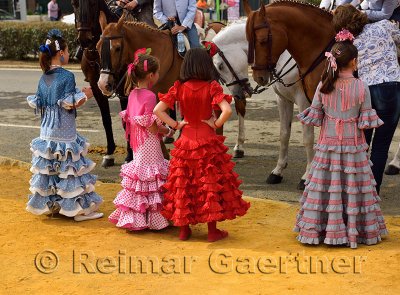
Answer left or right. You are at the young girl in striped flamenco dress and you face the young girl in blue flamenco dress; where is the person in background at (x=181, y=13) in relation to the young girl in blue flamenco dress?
right

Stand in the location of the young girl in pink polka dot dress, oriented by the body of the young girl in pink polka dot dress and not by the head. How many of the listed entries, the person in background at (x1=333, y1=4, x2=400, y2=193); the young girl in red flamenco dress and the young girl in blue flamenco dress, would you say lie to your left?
1

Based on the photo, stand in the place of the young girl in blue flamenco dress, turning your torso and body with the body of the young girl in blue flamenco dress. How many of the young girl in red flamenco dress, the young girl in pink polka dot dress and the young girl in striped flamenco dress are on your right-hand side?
3

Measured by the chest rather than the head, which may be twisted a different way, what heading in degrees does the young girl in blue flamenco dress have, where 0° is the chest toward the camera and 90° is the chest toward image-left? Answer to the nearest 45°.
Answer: approximately 225°

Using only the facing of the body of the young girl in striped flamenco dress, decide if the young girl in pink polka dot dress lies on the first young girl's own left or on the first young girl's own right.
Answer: on the first young girl's own left

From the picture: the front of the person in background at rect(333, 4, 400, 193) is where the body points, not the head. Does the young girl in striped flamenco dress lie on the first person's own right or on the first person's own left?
on the first person's own left

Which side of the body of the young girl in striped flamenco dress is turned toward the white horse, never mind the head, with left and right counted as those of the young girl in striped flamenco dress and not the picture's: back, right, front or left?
front

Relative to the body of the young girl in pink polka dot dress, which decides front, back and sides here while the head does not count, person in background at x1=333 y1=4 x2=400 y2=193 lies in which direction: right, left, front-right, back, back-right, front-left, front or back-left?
front-right

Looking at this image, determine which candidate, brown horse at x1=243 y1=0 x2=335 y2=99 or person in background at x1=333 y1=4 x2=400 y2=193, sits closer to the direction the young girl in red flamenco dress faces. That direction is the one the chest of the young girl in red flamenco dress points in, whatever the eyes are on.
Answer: the brown horse

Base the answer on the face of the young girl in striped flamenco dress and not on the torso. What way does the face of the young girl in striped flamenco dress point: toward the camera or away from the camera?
away from the camera

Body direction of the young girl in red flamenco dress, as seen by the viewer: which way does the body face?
away from the camera

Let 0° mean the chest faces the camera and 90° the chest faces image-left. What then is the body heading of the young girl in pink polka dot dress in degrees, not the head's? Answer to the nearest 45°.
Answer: approximately 225°

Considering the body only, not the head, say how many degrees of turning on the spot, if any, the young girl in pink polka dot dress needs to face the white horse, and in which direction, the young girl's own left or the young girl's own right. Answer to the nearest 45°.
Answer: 0° — they already face it

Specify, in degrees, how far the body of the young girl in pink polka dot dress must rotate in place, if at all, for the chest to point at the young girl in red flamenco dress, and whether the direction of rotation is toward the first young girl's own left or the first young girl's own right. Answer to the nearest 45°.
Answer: approximately 90° to the first young girl's own right

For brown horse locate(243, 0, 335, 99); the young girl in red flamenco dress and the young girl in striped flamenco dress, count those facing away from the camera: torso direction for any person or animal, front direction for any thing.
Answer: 2

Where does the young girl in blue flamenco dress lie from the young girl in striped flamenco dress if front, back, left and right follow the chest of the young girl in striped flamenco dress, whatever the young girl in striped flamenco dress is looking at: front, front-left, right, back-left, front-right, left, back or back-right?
left
